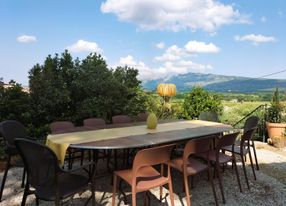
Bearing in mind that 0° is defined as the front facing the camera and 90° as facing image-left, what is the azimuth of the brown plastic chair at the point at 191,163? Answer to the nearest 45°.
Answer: approximately 135°

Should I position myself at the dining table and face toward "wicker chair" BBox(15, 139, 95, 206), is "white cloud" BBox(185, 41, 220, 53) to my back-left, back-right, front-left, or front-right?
back-right

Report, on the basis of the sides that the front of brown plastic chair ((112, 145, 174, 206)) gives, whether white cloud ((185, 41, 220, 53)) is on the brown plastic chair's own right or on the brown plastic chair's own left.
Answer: on the brown plastic chair's own right

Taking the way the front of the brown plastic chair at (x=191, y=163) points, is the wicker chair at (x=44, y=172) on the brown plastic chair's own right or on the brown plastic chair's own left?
on the brown plastic chair's own left

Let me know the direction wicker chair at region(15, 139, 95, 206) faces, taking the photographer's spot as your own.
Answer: facing away from the viewer and to the right of the viewer

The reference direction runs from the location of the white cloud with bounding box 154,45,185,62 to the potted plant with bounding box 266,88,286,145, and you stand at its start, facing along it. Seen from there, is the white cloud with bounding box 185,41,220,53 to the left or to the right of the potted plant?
left

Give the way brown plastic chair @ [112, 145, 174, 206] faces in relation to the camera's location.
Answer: facing away from the viewer and to the left of the viewer

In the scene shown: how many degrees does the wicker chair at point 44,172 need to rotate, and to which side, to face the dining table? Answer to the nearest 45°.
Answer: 0° — it already faces it

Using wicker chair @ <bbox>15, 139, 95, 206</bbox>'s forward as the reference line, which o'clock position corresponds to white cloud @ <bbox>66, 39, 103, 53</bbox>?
The white cloud is roughly at 11 o'clock from the wicker chair.

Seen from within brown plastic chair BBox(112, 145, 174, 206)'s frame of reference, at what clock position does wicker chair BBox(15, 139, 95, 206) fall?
The wicker chair is roughly at 10 o'clock from the brown plastic chair.
